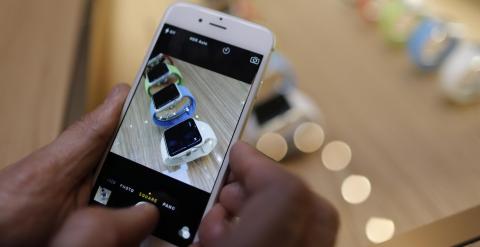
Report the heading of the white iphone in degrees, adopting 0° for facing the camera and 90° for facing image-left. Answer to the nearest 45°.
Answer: approximately 0°
